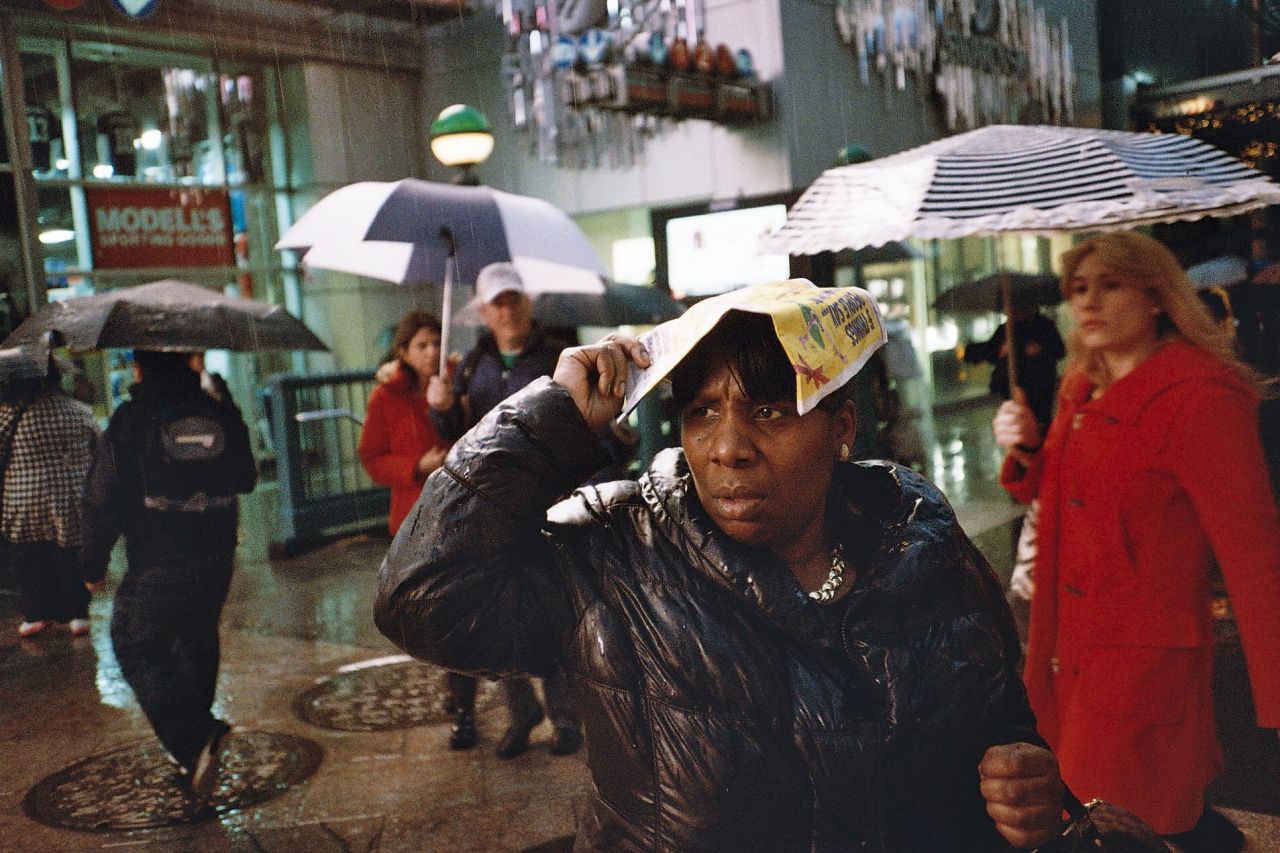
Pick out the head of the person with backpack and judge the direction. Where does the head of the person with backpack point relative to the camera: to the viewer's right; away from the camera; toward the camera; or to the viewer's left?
away from the camera

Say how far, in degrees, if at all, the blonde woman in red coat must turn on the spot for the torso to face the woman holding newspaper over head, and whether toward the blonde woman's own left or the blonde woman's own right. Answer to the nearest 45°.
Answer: approximately 45° to the blonde woman's own left

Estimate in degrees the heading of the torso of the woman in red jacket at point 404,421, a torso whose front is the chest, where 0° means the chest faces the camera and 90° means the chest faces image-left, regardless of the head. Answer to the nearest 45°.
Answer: approximately 315°

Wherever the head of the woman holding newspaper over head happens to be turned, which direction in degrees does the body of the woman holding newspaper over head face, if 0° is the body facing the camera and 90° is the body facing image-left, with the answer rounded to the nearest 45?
approximately 0°
